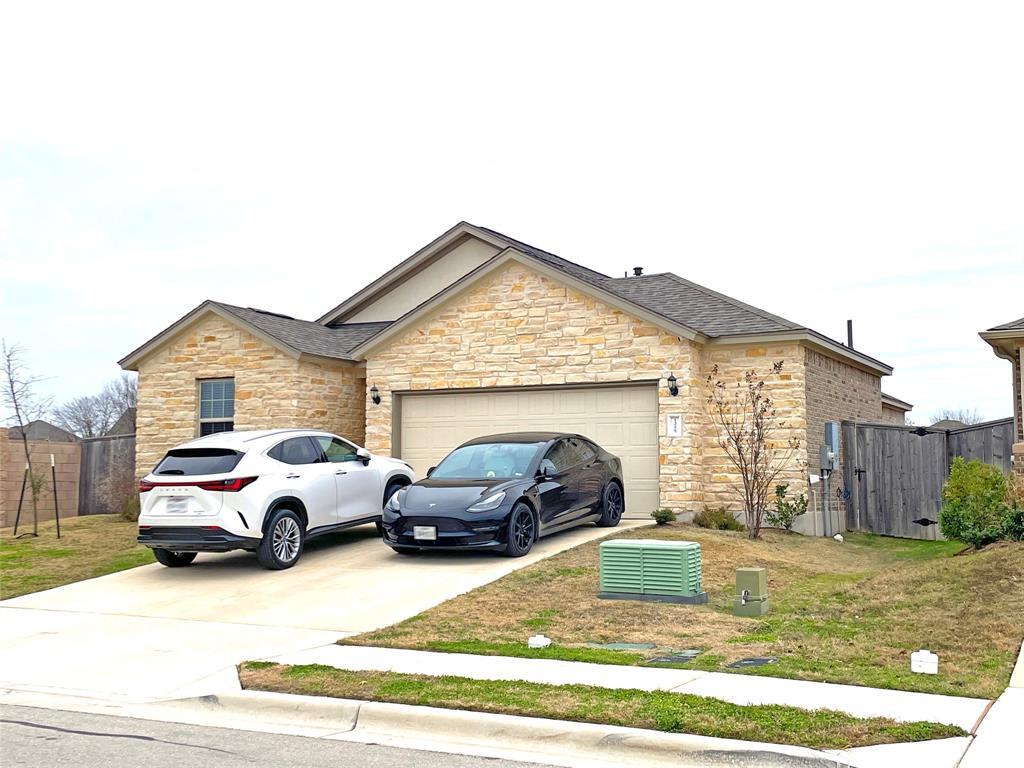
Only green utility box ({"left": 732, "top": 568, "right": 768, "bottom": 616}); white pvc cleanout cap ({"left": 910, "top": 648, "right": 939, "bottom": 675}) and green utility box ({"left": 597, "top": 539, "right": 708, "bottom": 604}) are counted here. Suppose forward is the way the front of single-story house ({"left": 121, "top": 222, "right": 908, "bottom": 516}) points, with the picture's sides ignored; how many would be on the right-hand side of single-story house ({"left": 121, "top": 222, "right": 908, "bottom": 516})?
0

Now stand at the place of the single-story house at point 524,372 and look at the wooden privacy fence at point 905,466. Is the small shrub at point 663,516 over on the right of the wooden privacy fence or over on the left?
right

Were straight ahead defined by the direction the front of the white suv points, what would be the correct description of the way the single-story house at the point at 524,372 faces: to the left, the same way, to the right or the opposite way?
the opposite way

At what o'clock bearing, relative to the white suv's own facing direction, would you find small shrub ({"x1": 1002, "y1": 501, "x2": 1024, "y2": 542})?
The small shrub is roughly at 2 o'clock from the white suv.

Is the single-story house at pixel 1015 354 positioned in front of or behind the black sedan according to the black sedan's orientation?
behind

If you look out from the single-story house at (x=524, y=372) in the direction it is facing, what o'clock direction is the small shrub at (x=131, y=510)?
The small shrub is roughly at 2 o'clock from the single-story house.

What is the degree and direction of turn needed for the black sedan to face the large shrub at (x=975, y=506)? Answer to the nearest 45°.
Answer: approximately 135° to its left

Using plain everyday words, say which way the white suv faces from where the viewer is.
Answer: facing away from the viewer and to the right of the viewer

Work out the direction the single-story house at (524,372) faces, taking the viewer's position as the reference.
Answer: facing the viewer and to the left of the viewer

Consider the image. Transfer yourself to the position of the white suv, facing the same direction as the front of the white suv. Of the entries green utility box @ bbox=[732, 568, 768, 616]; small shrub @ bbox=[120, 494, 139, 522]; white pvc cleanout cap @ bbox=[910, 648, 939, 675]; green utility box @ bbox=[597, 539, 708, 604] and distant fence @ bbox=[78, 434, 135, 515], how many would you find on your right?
3

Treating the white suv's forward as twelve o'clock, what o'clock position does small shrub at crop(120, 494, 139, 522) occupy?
The small shrub is roughly at 10 o'clock from the white suv.

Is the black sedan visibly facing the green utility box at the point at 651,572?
no

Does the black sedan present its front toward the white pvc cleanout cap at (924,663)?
no

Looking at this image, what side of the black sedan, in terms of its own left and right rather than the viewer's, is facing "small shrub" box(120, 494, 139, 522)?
right

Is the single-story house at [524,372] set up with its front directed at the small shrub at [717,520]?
no

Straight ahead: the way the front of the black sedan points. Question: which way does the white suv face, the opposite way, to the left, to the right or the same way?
the opposite way

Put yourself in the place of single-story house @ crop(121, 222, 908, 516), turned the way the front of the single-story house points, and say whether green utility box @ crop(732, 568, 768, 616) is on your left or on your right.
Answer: on your left

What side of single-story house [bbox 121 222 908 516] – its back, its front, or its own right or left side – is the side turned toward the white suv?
front

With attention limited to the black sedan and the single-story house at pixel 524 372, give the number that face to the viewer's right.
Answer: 0

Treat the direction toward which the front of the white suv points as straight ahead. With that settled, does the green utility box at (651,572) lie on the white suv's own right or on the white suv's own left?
on the white suv's own right

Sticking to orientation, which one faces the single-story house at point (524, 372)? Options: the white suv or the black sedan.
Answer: the white suv

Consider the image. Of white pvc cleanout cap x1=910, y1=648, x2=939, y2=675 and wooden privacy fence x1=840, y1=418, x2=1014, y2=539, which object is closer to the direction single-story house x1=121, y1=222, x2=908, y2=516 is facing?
the white pvc cleanout cap

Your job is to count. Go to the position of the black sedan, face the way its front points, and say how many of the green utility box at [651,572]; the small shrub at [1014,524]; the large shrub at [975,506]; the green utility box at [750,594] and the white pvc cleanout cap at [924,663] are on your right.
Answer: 0
